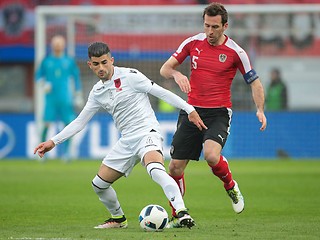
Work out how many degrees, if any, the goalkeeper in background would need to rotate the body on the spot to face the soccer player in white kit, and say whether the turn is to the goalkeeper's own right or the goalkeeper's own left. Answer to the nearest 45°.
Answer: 0° — they already face them

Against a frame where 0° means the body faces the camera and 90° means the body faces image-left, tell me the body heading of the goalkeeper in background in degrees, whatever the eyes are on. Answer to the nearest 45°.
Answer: approximately 0°

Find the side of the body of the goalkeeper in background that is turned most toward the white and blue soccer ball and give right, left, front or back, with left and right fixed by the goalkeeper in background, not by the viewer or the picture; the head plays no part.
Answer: front

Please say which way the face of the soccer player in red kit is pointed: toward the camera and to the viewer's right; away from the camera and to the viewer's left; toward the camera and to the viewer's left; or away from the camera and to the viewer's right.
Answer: toward the camera and to the viewer's left
